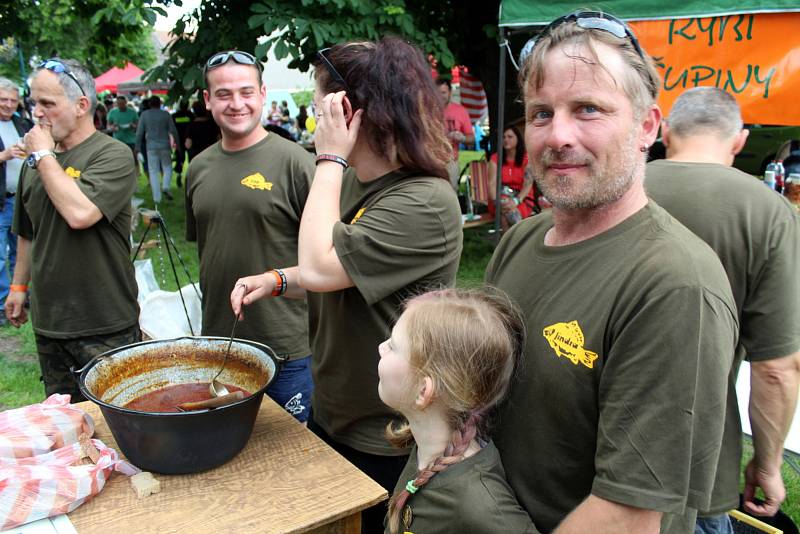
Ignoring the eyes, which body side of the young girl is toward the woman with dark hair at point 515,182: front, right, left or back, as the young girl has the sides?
right

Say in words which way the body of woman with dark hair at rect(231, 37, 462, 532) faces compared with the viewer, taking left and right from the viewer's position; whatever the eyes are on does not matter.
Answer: facing to the left of the viewer

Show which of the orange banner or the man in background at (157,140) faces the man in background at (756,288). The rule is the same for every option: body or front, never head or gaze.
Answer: the orange banner

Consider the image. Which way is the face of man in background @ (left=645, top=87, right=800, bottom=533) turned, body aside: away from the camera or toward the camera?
away from the camera

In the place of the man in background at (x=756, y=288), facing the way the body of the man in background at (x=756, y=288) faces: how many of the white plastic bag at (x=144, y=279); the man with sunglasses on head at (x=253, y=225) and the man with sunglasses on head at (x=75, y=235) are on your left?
3

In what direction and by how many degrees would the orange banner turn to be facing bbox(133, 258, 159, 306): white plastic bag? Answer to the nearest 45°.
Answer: approximately 45° to its right

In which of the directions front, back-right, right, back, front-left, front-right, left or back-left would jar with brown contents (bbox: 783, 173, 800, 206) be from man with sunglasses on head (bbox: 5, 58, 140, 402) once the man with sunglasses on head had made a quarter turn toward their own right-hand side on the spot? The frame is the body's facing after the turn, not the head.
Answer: back-right

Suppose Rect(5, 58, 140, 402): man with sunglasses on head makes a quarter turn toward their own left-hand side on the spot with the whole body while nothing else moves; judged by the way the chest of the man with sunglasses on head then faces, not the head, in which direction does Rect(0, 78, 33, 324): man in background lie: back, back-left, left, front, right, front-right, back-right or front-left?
back-left

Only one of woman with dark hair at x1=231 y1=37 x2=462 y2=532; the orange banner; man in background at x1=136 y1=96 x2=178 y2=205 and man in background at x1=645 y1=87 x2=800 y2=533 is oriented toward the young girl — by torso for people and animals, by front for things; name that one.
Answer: the orange banner
